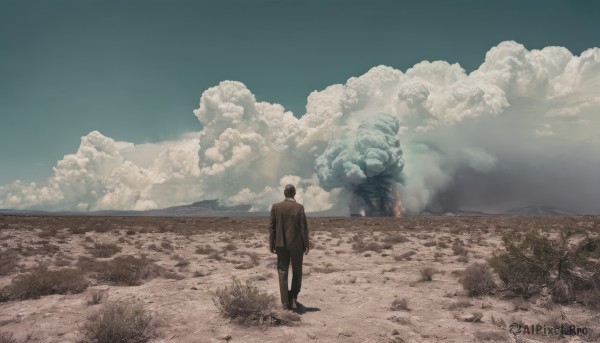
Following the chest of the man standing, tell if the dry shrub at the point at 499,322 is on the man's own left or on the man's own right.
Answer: on the man's own right

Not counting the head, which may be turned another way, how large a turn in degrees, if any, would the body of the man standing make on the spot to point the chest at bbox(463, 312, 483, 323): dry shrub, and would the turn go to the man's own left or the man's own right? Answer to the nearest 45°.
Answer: approximately 90° to the man's own right

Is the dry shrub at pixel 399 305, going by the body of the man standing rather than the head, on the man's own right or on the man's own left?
on the man's own right

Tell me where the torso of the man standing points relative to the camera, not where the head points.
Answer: away from the camera

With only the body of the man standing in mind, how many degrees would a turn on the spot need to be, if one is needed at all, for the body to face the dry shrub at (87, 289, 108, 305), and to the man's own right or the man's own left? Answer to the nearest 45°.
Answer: approximately 90° to the man's own left

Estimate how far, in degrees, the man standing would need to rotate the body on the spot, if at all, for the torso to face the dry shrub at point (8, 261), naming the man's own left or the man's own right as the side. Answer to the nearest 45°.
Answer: approximately 45° to the man's own left

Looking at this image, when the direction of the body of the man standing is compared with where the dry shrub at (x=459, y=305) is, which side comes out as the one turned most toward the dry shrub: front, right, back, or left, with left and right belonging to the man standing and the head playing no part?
right

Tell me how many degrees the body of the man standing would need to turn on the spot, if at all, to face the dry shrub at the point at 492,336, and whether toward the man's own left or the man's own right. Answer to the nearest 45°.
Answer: approximately 90° to the man's own right
